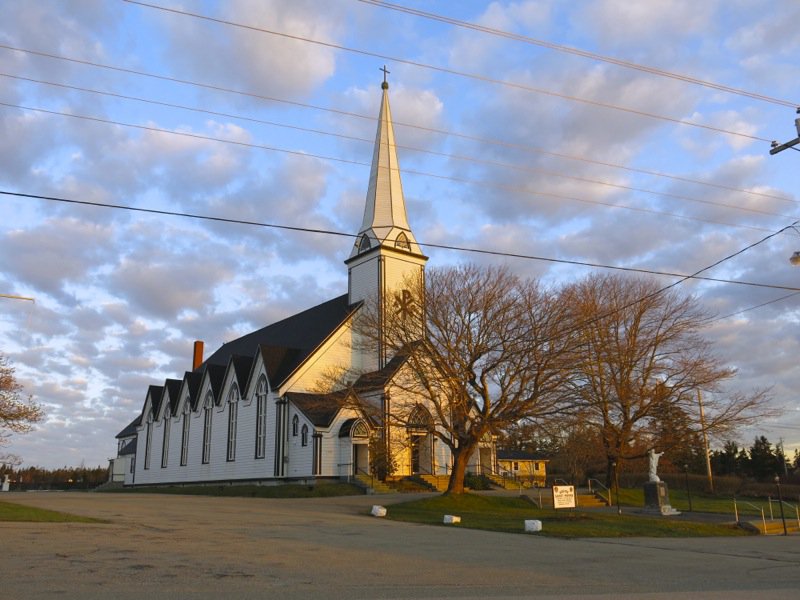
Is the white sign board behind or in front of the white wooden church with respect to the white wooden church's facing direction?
in front

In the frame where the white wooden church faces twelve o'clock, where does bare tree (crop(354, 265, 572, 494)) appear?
The bare tree is roughly at 1 o'clock from the white wooden church.

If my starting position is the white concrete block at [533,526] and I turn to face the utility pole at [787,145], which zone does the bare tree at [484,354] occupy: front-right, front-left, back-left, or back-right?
back-left

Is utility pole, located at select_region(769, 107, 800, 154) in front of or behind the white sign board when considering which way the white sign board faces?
in front

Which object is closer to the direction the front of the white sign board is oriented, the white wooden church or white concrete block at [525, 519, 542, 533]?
the white concrete block

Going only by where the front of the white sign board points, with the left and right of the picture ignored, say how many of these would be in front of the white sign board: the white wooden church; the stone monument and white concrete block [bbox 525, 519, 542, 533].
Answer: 1

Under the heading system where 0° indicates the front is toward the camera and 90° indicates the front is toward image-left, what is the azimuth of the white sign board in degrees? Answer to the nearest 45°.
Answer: approximately 0°

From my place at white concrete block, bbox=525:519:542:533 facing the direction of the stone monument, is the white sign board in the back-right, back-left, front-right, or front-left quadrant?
front-left

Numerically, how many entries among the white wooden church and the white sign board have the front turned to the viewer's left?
0

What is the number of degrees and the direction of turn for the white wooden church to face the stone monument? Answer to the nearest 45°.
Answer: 0° — it already faces it

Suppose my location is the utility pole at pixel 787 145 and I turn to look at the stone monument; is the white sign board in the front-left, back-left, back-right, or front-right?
front-left

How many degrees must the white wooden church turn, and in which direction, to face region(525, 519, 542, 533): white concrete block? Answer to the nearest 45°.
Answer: approximately 45° to its right

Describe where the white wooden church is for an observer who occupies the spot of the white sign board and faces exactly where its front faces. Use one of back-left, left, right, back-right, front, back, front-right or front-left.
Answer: back-right
